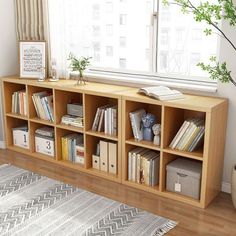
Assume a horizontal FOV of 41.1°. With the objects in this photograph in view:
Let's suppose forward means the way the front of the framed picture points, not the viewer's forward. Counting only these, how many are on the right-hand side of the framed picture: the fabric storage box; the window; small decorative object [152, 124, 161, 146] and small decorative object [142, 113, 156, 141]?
0

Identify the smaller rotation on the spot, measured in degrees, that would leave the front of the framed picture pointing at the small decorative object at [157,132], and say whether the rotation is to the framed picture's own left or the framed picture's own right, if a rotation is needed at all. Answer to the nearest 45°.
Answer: approximately 45° to the framed picture's own left

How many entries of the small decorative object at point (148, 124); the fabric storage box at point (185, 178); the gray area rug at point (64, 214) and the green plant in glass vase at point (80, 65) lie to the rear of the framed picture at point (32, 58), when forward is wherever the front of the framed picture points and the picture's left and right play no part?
0

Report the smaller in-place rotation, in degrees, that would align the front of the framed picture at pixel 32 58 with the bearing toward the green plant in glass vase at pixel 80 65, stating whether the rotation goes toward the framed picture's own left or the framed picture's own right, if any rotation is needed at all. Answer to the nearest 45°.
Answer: approximately 45° to the framed picture's own left

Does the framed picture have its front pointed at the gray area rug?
yes

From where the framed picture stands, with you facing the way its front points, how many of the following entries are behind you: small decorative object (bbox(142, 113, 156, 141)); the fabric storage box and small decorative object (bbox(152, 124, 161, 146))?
0

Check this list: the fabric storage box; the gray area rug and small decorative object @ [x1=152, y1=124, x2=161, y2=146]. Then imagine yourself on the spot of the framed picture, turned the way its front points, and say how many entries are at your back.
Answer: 0

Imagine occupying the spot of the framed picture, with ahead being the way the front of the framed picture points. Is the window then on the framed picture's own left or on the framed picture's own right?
on the framed picture's own left

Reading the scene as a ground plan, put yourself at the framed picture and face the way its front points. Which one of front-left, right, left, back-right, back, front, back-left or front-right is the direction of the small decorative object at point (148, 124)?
front-left

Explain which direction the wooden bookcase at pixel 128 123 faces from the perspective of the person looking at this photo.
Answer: facing the viewer and to the left of the viewer

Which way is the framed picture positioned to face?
toward the camera

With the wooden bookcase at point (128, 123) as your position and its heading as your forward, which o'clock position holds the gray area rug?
The gray area rug is roughly at 12 o'clock from the wooden bookcase.

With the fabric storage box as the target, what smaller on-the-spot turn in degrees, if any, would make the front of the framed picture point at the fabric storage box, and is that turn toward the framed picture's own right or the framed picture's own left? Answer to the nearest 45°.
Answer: approximately 45° to the framed picture's own left
